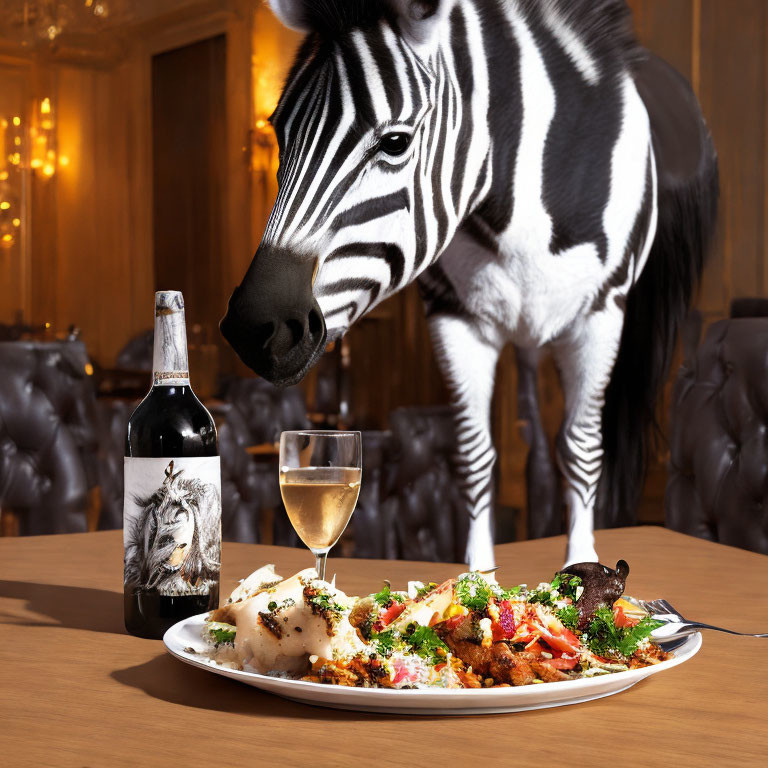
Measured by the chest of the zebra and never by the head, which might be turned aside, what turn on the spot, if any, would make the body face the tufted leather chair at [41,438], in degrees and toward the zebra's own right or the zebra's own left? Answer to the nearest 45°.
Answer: approximately 90° to the zebra's own right

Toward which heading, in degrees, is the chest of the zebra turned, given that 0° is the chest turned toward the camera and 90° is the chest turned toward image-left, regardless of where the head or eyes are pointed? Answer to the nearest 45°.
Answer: approximately 45°

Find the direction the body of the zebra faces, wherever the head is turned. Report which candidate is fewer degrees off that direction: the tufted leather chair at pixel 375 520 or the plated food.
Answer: the plated food

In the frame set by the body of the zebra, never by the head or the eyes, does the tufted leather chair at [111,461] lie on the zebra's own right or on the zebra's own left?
on the zebra's own right

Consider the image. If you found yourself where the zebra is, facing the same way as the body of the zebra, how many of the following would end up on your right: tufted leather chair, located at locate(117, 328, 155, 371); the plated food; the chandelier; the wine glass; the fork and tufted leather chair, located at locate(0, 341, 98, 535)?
3

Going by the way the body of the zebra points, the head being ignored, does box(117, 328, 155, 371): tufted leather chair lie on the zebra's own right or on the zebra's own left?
on the zebra's own right

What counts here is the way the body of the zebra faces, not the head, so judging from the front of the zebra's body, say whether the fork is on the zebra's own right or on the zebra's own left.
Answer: on the zebra's own left

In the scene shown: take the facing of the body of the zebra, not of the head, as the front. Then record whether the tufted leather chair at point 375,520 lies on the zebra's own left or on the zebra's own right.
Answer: on the zebra's own right
